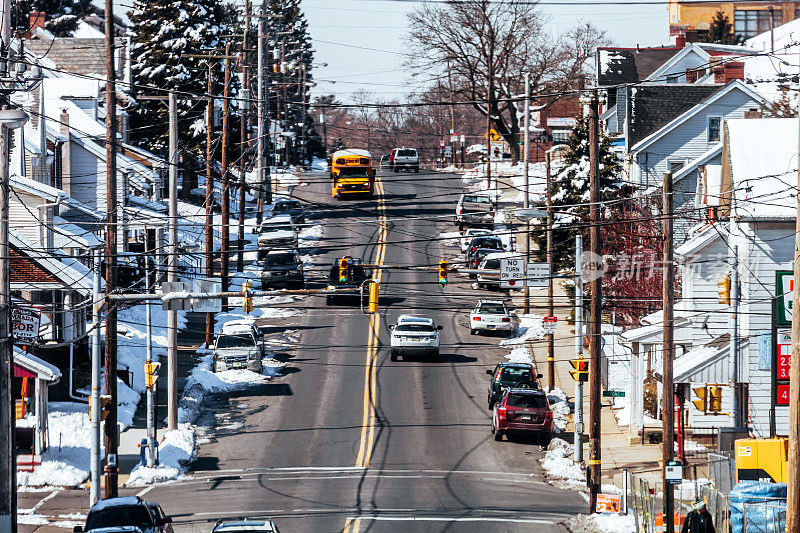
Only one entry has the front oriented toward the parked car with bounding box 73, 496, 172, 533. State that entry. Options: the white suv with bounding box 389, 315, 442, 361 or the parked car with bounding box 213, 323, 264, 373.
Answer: the parked car with bounding box 213, 323, 264, 373

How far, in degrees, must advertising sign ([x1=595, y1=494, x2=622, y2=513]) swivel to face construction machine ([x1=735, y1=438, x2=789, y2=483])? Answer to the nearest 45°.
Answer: approximately 90° to its left

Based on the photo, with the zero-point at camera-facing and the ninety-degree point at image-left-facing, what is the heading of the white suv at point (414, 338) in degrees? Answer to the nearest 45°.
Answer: approximately 180°

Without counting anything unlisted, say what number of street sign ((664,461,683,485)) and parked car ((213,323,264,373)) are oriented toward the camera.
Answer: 2

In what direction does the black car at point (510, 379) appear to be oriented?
away from the camera

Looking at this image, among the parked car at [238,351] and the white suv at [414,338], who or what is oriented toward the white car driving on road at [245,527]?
the parked car at [238,351]

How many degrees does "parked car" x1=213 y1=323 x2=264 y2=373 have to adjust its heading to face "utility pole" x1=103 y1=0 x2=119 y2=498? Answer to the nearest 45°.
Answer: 0° — it already faces it

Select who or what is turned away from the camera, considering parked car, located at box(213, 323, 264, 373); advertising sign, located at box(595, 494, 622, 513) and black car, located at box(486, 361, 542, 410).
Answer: the black car
